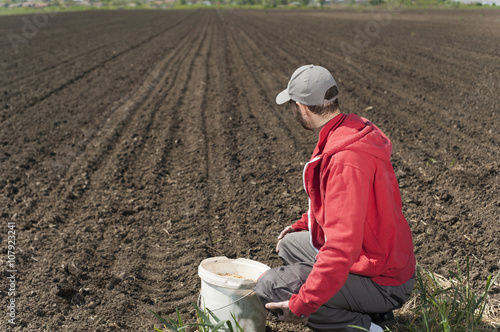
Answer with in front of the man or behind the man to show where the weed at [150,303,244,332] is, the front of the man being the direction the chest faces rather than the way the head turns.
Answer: in front

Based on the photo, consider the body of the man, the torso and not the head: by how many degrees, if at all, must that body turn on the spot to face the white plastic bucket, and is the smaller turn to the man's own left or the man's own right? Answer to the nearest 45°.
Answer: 0° — they already face it

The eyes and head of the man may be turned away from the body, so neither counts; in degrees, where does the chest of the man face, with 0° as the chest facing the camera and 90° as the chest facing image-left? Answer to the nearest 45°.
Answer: approximately 90°

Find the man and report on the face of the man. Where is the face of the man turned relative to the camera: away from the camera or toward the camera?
away from the camera
